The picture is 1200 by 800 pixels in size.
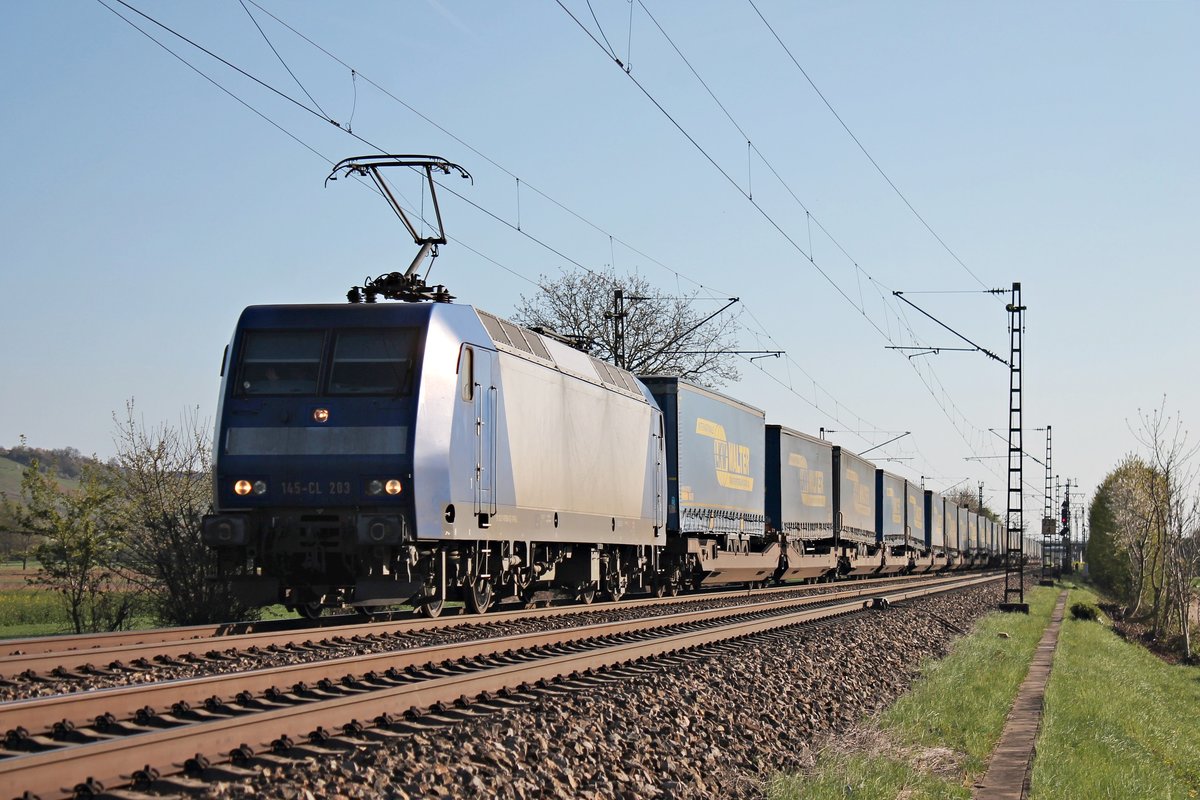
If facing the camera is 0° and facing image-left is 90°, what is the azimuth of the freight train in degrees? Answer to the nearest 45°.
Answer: approximately 45°

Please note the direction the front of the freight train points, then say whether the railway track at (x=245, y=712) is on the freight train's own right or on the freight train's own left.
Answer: on the freight train's own left

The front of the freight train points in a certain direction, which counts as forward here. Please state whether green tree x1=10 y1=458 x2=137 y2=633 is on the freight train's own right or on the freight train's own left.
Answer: on the freight train's own right
